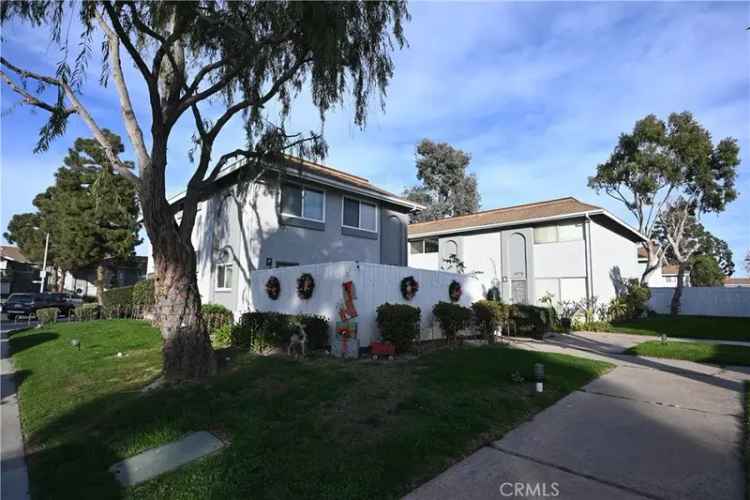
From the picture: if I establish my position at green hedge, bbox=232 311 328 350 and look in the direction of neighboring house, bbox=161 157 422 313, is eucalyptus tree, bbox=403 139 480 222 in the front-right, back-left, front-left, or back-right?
front-right

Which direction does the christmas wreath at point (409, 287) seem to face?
toward the camera

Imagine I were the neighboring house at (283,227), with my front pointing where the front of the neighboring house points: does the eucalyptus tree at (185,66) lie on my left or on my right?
on my right

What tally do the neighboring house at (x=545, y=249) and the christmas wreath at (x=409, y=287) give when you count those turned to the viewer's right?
0

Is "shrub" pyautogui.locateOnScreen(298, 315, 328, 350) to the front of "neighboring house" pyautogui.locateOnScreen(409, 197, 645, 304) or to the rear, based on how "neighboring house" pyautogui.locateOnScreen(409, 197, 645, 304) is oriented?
to the front

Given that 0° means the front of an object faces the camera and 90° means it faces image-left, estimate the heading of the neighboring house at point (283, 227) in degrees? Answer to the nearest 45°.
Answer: approximately 315°

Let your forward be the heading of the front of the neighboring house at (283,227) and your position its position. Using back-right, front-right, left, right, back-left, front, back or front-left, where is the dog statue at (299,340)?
front-right

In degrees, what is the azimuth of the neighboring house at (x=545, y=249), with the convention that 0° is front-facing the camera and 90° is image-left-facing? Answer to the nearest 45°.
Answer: approximately 45°

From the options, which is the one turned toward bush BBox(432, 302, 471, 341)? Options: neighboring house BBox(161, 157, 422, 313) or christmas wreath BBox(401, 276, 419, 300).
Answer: the neighboring house

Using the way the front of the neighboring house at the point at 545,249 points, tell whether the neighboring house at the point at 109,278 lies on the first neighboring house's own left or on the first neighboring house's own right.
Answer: on the first neighboring house's own right

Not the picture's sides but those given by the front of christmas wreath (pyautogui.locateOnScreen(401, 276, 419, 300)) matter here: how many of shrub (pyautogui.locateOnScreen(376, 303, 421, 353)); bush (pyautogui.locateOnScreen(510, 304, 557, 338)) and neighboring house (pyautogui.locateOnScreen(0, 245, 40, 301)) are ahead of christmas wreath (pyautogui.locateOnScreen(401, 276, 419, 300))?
1

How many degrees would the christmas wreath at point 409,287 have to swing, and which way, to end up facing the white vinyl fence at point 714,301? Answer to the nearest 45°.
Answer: approximately 135° to its left

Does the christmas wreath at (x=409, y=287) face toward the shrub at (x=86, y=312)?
no

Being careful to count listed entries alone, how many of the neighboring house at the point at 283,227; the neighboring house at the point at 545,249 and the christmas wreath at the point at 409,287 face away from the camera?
0

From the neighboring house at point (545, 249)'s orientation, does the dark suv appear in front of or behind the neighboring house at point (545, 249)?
in front

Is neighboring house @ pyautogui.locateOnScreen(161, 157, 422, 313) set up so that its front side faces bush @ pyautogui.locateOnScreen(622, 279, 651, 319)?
no

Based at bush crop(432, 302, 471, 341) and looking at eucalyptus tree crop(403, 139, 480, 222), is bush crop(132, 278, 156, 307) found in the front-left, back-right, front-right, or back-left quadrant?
front-left

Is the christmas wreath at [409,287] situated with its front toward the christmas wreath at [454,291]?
no
